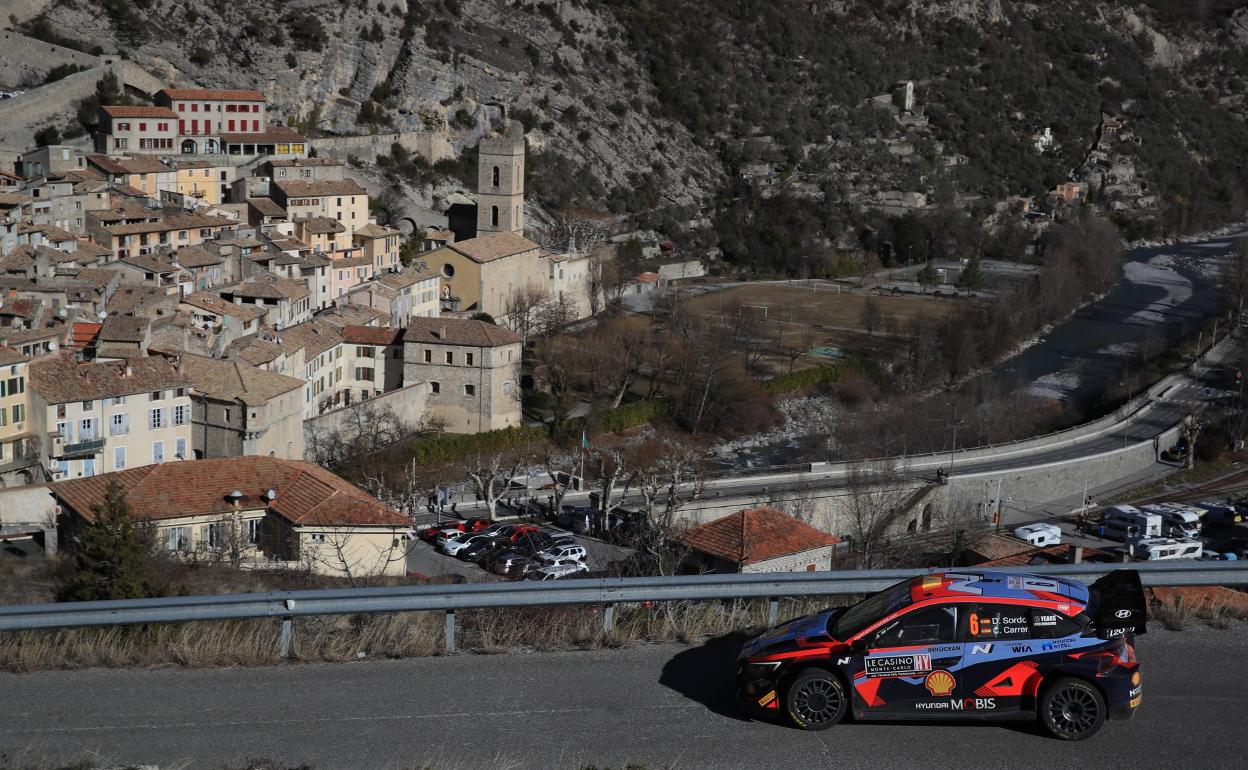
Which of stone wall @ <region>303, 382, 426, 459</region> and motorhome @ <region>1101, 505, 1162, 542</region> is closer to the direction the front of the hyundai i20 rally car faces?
the stone wall

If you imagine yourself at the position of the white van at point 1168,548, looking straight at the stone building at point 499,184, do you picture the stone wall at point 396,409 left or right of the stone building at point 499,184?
left

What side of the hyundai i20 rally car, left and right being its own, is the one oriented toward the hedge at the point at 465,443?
right

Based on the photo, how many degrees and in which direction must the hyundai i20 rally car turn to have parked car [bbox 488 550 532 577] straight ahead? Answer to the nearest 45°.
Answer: approximately 45° to its right

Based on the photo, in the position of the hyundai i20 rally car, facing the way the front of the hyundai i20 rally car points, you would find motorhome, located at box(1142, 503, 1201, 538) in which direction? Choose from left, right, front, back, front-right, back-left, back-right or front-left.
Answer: right

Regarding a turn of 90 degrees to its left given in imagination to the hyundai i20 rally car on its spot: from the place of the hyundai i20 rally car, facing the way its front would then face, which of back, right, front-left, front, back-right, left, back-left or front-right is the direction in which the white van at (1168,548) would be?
back

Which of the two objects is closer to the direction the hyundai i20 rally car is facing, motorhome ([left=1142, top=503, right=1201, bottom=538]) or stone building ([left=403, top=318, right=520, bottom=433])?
the stone building

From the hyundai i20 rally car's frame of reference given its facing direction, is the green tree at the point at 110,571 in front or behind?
in front

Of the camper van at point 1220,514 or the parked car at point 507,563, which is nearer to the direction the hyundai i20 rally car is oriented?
the parked car

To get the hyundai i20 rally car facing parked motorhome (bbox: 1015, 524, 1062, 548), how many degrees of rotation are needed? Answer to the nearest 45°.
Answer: approximately 90° to its right

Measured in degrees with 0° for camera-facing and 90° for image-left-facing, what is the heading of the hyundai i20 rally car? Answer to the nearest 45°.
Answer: approximately 90°

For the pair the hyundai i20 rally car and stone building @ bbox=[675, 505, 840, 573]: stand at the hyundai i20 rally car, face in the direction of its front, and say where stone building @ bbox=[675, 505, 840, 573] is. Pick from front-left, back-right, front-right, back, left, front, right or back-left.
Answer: right

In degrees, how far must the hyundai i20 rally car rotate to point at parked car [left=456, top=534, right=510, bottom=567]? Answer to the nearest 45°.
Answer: approximately 45° to its right

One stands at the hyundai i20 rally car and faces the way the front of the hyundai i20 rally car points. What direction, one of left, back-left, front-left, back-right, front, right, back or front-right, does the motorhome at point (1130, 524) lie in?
right

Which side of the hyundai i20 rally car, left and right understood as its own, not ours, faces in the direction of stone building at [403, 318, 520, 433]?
right

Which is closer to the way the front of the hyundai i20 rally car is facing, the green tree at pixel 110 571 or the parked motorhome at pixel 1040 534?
the green tree
